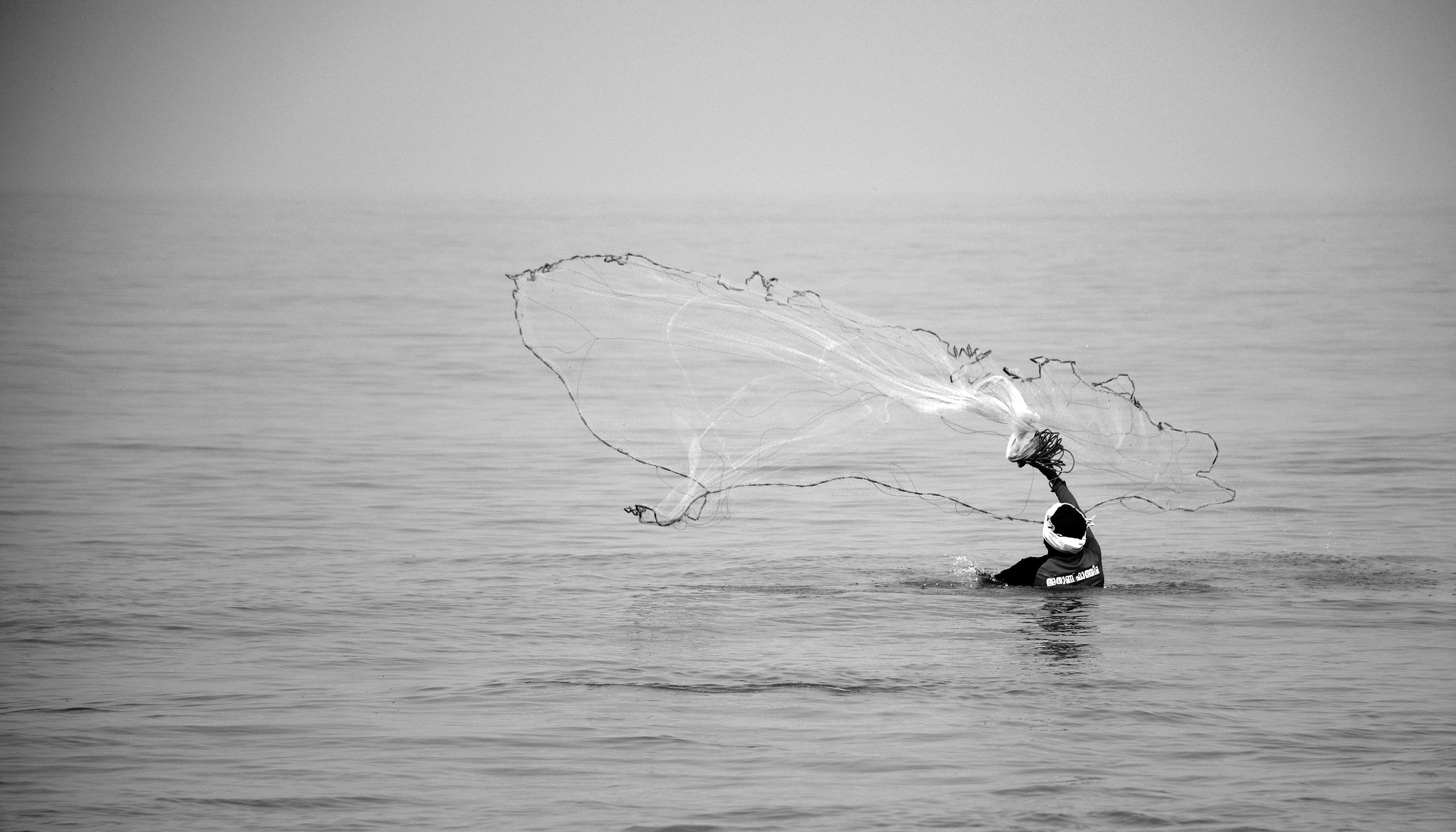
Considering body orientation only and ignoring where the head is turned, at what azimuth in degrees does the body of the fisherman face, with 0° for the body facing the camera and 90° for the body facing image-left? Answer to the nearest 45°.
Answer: approximately 180°

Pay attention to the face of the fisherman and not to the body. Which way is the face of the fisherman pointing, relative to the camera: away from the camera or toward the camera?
away from the camera
